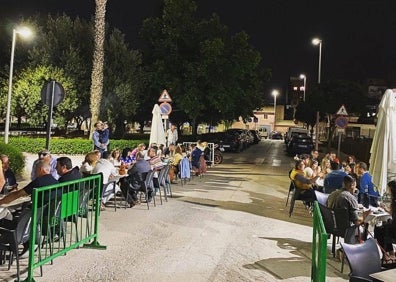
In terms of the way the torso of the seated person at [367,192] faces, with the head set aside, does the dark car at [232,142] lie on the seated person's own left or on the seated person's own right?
on the seated person's own right

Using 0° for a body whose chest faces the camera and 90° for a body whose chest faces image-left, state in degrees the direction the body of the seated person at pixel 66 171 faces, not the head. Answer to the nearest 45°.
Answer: approximately 90°

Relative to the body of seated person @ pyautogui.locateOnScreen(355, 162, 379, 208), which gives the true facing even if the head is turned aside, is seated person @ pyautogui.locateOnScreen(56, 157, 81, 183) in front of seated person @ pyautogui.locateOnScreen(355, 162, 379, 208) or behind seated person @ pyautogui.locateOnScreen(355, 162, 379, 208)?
in front

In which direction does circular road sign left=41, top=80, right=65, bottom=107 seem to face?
away from the camera

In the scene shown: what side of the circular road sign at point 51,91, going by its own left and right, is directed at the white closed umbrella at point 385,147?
right

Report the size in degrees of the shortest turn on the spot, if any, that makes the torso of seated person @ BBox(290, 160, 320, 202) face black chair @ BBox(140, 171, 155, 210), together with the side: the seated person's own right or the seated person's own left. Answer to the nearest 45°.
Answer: approximately 180°

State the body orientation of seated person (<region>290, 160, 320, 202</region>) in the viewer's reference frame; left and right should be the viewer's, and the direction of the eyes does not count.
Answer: facing to the right of the viewer

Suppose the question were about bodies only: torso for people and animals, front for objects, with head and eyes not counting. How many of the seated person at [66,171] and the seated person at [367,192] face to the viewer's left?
2

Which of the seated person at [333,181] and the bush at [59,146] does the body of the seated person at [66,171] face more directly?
the bush

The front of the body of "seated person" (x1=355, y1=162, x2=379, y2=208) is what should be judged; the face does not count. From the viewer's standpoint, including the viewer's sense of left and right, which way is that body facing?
facing to the left of the viewer

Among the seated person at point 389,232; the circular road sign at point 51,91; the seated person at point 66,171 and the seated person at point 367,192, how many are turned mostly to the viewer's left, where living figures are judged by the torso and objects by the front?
3
